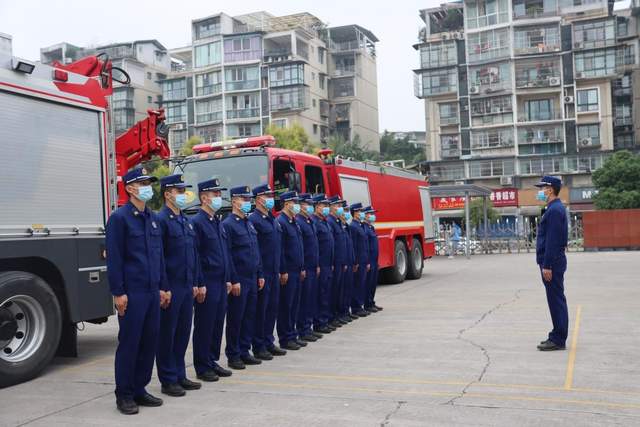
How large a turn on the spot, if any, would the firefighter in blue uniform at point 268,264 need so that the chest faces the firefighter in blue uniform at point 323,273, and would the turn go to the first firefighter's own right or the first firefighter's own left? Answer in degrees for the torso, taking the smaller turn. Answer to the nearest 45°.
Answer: approximately 90° to the first firefighter's own left

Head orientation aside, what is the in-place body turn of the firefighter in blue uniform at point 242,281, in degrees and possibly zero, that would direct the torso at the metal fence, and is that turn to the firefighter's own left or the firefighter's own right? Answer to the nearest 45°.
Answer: approximately 90° to the firefighter's own left

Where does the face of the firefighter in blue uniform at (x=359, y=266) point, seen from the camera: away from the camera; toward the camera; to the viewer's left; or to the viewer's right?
to the viewer's right

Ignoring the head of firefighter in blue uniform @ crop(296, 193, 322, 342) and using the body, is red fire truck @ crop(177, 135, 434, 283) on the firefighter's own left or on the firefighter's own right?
on the firefighter's own left

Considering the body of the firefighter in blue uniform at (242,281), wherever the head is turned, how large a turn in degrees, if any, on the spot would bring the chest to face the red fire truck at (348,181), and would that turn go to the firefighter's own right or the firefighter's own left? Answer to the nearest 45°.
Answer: approximately 135° to the firefighter's own left

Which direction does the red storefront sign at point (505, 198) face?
toward the camera

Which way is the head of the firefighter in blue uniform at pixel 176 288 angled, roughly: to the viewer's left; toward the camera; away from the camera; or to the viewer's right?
to the viewer's right

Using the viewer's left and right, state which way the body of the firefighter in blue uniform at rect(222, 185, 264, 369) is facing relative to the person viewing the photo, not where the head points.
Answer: facing the viewer and to the right of the viewer

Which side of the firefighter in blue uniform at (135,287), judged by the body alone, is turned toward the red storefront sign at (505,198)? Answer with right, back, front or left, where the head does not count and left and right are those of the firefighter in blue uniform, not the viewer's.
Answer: left

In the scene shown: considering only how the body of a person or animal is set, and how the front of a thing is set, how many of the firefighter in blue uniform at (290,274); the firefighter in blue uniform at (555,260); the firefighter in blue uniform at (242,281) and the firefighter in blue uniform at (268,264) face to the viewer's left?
1

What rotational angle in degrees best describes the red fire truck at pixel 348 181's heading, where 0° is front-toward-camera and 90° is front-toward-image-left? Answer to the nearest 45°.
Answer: approximately 45°

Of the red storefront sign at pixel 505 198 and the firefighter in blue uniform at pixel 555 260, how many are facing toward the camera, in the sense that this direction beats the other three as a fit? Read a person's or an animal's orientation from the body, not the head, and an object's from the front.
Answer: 1
